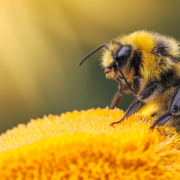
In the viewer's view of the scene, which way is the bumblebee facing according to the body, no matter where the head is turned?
to the viewer's left
